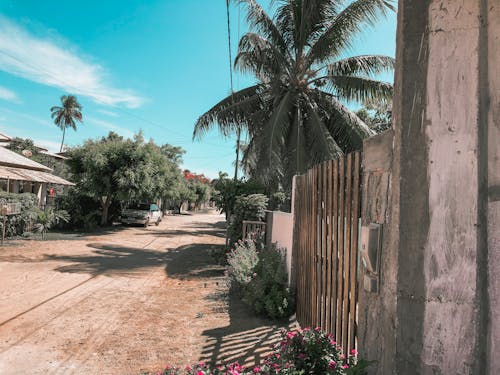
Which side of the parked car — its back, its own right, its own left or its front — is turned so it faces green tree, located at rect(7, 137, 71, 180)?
right

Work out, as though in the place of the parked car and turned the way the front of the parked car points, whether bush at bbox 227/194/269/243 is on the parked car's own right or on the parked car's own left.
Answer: on the parked car's own left

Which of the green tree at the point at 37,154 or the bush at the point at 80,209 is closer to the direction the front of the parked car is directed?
the bush

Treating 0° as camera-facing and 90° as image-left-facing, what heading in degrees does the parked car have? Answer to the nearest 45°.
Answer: approximately 45°

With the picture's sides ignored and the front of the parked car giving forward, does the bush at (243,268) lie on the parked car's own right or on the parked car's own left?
on the parked car's own left

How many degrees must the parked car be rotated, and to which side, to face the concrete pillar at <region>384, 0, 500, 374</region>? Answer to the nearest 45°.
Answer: approximately 45° to its left
